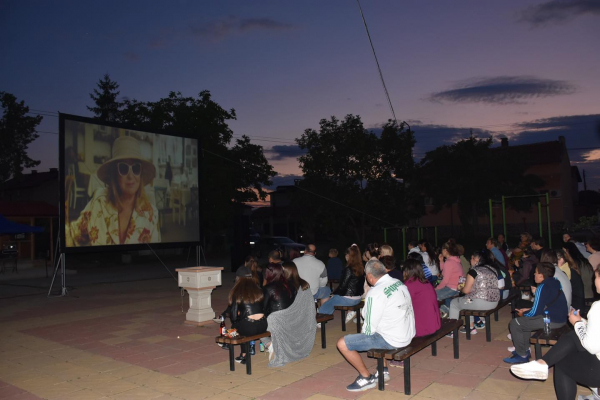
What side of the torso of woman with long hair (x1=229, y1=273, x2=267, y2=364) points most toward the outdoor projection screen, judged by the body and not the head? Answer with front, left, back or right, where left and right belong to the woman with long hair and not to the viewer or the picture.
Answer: front

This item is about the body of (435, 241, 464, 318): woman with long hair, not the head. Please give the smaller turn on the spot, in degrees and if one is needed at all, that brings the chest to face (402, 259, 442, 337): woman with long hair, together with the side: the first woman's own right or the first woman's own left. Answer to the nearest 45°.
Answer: approximately 90° to the first woman's own left

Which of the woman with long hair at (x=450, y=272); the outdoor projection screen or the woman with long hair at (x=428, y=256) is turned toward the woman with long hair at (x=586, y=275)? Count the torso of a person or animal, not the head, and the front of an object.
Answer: the outdoor projection screen

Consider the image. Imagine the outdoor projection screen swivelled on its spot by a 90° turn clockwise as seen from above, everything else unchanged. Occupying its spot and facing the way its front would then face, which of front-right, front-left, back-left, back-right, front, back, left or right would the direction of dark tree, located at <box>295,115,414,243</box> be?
back

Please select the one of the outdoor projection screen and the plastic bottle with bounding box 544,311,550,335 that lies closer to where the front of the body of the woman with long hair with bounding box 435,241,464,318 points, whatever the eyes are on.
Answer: the outdoor projection screen

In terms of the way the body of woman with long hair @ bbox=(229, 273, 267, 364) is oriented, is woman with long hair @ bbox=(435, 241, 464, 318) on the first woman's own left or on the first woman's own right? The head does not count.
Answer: on the first woman's own right

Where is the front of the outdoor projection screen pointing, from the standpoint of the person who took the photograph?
facing the viewer and to the right of the viewer

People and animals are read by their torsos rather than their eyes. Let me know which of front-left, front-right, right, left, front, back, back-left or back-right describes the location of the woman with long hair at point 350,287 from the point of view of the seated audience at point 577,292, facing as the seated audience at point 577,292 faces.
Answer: front

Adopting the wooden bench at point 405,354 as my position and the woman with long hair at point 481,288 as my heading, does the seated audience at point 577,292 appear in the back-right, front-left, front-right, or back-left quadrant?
front-right

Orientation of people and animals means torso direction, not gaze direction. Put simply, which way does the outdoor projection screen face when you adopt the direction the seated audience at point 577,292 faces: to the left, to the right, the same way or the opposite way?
the opposite way

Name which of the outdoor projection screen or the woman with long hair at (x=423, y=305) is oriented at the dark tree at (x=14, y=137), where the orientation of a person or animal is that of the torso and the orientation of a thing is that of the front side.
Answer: the woman with long hair

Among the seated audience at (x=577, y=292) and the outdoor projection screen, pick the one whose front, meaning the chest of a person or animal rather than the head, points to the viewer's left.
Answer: the seated audience

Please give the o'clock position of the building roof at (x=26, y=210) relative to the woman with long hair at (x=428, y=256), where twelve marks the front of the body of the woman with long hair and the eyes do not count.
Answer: The building roof is roughly at 1 o'clock from the woman with long hair.

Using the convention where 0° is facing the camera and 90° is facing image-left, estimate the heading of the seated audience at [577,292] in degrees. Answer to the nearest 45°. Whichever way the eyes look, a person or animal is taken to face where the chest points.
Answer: approximately 90°

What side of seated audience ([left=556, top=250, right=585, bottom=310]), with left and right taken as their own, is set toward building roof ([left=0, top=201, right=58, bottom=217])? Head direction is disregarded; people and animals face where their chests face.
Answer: front

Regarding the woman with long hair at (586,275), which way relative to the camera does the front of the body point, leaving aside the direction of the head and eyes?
to the viewer's left

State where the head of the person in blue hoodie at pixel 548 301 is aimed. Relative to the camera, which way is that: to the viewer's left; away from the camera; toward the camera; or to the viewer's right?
to the viewer's left

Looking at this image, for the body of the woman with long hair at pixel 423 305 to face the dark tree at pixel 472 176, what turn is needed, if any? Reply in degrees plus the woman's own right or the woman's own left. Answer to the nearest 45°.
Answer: approximately 45° to the woman's own right

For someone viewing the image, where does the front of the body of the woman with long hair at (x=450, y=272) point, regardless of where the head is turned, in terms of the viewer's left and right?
facing to the left of the viewer
